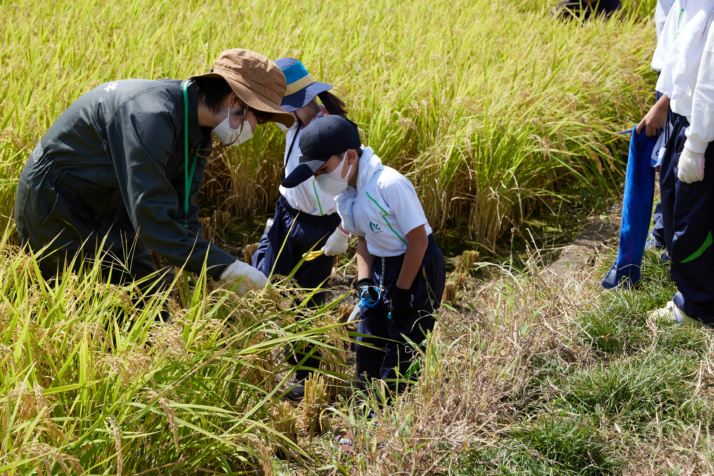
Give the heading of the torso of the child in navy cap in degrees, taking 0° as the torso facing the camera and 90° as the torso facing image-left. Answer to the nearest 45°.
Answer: approximately 45°

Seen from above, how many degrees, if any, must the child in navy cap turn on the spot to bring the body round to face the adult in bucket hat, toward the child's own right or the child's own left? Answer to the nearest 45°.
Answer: approximately 45° to the child's own right

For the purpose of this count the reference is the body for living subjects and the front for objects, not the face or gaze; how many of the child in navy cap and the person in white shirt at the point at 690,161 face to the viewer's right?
0

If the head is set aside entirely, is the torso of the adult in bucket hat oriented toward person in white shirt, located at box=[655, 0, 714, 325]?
yes

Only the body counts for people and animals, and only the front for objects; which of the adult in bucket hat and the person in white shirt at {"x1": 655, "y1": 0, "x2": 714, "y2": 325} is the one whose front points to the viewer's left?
the person in white shirt

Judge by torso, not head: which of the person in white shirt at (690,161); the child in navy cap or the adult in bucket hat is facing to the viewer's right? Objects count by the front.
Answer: the adult in bucket hat

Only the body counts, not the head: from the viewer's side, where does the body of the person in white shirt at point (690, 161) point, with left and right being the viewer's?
facing to the left of the viewer

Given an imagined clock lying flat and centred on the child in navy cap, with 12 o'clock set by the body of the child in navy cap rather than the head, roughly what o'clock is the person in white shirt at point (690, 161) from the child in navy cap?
The person in white shirt is roughly at 7 o'clock from the child in navy cap.

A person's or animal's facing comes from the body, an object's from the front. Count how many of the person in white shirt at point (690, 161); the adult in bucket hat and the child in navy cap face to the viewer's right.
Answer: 1

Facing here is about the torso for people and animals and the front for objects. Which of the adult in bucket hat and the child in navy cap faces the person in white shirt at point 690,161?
the adult in bucket hat

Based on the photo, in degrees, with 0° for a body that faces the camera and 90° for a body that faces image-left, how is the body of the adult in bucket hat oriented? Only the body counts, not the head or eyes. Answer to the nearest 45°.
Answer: approximately 270°

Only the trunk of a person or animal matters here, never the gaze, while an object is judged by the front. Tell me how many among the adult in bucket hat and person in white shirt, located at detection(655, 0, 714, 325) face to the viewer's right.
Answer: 1
